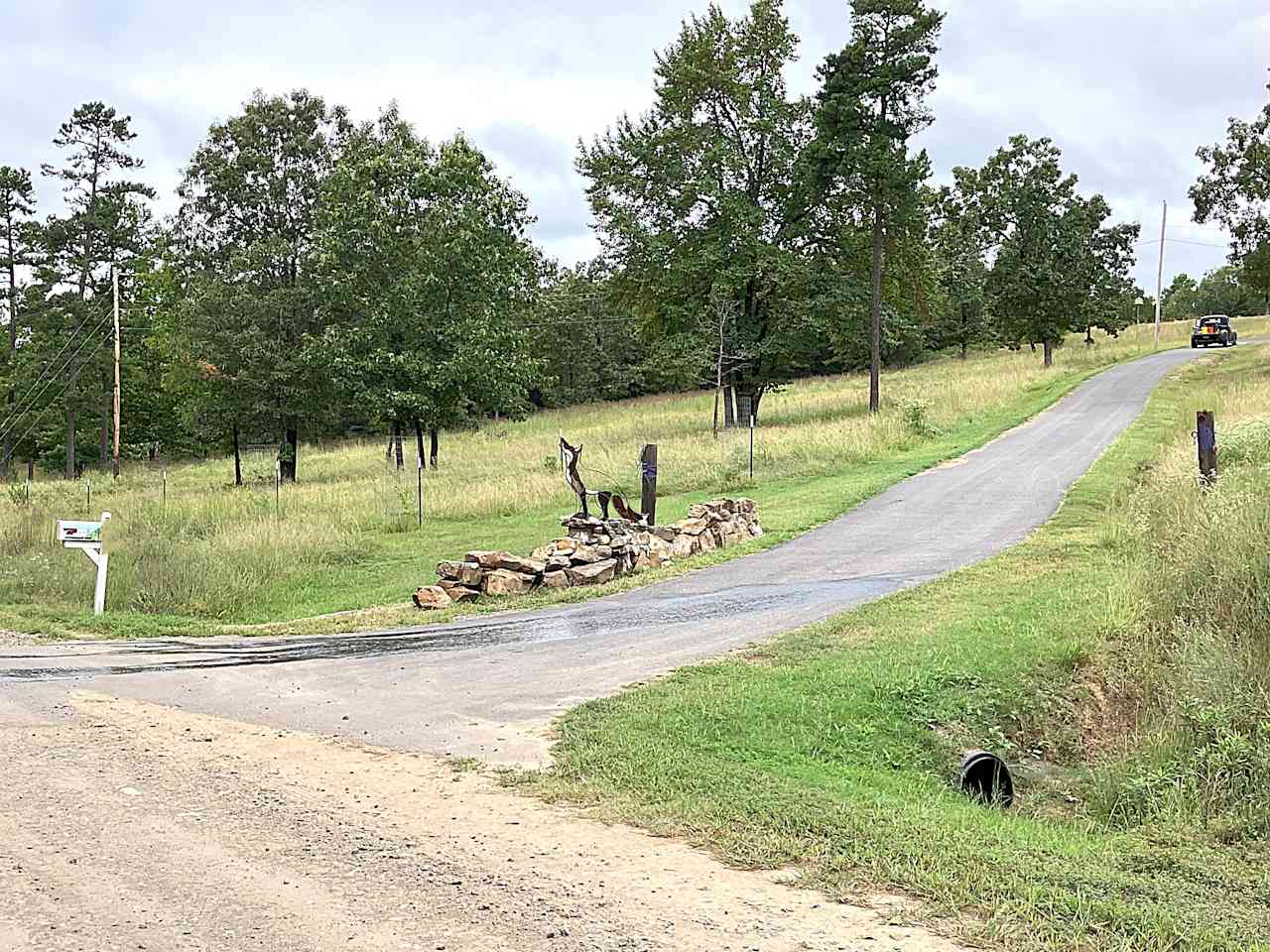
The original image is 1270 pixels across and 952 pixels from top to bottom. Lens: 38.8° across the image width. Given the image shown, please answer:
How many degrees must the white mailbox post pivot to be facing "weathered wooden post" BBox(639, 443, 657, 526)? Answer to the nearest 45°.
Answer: approximately 180°

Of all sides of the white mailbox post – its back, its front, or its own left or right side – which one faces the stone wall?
back

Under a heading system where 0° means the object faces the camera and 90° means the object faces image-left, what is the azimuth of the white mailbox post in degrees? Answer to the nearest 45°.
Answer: approximately 90°

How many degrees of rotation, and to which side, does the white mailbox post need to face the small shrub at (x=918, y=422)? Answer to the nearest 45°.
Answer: approximately 135° to its right

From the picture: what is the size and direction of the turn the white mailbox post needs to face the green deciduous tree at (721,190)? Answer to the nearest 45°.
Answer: approximately 135° to its right

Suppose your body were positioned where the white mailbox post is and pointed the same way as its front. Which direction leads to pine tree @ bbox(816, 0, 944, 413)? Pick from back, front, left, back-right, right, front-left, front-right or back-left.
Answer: back-right

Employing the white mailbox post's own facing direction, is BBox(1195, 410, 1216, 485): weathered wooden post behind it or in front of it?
behind
